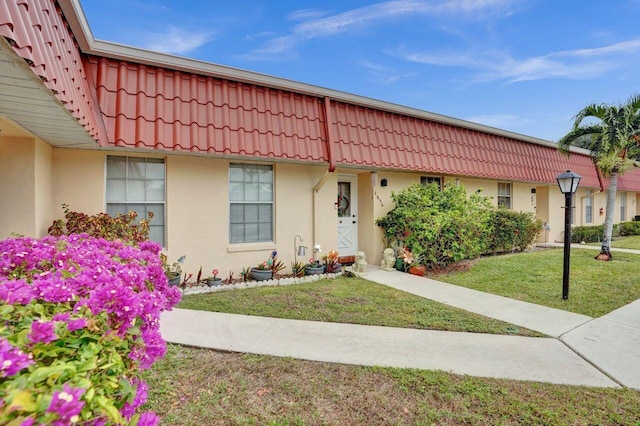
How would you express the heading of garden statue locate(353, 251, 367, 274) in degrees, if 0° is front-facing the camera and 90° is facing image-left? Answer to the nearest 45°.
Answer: approximately 315°

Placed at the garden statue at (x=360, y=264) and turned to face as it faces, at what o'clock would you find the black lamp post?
The black lamp post is roughly at 11 o'clock from the garden statue.

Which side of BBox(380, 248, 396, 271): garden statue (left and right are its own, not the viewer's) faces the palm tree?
left

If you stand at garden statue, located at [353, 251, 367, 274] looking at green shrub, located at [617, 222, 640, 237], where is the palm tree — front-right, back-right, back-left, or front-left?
front-right

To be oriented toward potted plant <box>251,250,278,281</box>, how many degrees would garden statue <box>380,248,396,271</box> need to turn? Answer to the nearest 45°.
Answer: approximately 90° to its right

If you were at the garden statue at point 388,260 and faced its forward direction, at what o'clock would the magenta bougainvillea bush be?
The magenta bougainvillea bush is roughly at 12 o'clock from the garden statue.

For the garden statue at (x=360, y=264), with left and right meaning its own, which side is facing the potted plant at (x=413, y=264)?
left

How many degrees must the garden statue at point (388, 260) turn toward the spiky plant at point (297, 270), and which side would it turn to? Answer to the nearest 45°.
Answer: approximately 90° to its right

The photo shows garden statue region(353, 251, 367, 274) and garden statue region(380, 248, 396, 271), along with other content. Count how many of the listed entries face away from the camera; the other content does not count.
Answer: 0

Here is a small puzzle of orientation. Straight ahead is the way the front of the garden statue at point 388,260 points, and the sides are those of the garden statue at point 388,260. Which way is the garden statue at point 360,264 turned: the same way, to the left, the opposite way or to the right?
the same way

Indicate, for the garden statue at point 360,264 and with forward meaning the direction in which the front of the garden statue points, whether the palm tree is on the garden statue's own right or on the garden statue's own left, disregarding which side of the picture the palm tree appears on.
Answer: on the garden statue's own left

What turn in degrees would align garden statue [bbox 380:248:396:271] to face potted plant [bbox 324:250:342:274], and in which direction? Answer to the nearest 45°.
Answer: approximately 90° to its right

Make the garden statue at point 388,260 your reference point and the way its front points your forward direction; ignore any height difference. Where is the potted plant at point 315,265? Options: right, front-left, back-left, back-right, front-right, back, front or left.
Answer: right

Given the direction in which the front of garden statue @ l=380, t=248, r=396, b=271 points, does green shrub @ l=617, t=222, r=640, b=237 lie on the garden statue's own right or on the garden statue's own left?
on the garden statue's own left

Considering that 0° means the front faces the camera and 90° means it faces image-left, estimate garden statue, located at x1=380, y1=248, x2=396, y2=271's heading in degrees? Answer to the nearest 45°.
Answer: approximately 315°

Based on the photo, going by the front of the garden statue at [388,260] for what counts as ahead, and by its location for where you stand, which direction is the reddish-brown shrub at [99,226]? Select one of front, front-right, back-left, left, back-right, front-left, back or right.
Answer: right

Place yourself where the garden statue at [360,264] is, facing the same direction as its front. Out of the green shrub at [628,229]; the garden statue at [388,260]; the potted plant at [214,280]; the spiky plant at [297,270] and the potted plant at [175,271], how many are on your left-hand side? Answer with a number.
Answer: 2

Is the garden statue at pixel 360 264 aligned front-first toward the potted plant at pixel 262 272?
no

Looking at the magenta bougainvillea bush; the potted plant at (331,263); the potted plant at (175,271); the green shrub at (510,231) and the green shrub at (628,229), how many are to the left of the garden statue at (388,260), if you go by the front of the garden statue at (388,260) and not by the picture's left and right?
2

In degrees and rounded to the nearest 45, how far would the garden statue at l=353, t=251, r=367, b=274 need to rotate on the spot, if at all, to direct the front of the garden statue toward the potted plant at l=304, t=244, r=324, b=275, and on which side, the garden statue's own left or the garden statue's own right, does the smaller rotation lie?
approximately 135° to the garden statue's own right
